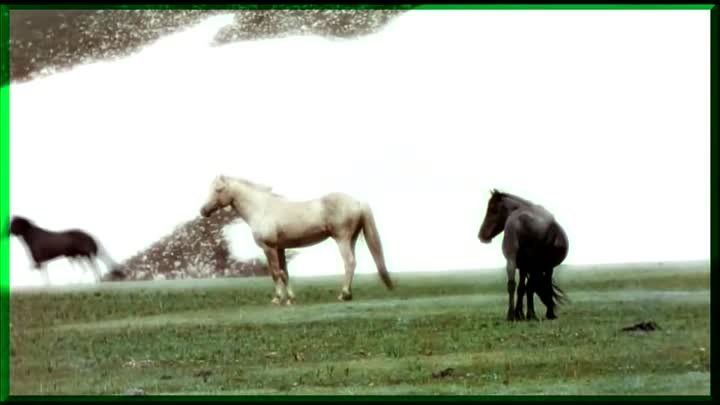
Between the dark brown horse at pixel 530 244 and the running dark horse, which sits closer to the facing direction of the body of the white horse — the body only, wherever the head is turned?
the running dark horse

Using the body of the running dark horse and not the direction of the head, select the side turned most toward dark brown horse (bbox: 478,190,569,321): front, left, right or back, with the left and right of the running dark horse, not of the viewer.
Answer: back

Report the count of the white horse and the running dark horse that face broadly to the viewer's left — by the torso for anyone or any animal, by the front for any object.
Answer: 2

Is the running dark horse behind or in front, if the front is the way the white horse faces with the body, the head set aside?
in front

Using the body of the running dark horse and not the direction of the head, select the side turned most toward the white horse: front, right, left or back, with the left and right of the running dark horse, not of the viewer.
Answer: back

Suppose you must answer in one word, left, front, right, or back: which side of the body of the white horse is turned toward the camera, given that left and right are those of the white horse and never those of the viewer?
left

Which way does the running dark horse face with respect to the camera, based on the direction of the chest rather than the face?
to the viewer's left

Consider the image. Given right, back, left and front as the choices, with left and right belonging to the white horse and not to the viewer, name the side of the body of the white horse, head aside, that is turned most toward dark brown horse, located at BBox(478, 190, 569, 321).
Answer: back
